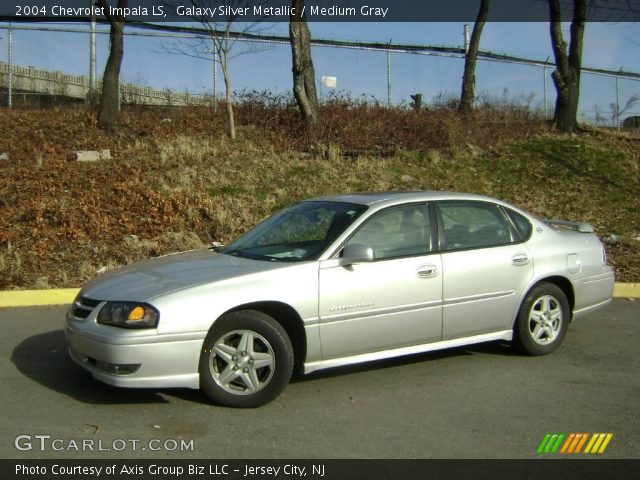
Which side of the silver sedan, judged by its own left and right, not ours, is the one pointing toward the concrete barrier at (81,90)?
right

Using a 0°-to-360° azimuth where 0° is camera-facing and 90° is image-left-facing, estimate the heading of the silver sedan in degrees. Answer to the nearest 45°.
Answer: approximately 45°

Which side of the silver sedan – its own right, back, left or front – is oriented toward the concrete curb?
right
